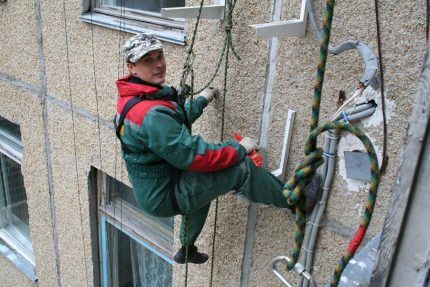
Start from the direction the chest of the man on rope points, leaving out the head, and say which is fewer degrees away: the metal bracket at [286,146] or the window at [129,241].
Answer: the metal bracket

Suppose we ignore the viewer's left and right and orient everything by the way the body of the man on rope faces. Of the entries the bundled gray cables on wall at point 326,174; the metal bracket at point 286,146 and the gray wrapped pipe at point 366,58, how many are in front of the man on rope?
3

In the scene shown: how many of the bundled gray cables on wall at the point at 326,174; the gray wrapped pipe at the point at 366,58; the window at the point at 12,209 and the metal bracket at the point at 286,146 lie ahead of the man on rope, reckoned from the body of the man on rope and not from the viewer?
3

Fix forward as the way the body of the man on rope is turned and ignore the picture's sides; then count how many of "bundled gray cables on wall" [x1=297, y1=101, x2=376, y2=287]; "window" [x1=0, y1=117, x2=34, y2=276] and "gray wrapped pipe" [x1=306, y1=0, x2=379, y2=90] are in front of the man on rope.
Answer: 2

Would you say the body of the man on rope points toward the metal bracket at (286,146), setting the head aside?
yes

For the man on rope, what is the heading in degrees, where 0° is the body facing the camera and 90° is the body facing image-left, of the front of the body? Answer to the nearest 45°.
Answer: approximately 270°

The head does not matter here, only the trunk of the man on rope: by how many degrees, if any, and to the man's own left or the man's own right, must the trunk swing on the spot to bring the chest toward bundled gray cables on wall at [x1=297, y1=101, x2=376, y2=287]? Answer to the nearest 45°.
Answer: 0° — they already face it
